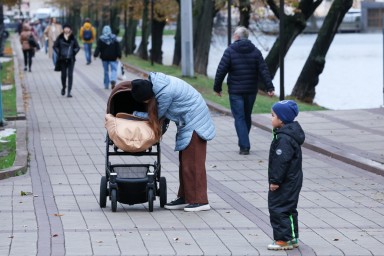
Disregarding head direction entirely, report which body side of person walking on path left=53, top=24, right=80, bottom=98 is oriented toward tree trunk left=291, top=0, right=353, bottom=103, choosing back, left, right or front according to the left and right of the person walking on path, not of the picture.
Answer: left

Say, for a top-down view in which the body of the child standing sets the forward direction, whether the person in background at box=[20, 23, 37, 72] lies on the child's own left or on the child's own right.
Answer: on the child's own right

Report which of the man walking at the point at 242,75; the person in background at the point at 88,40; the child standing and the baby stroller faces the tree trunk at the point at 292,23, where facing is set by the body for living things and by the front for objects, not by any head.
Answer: the man walking

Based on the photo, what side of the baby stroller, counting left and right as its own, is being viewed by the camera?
front

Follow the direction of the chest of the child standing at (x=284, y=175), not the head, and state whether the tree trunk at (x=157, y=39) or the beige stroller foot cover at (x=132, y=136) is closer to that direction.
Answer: the beige stroller foot cover

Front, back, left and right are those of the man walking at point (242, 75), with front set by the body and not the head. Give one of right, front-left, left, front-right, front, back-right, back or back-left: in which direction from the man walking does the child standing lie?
back

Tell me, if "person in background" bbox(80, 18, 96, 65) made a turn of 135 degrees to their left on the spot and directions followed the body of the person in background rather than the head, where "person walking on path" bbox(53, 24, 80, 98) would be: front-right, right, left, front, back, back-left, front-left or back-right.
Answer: front-left

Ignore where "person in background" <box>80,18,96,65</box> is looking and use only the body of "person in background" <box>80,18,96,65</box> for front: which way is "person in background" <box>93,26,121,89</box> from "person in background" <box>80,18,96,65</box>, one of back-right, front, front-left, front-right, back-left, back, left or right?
back

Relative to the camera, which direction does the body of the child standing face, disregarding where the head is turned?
to the viewer's left

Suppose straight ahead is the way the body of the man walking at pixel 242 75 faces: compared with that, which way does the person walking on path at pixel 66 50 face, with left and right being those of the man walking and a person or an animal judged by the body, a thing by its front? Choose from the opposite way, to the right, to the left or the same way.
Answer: the opposite way

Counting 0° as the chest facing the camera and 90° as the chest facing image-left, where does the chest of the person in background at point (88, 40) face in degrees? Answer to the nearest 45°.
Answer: approximately 180°

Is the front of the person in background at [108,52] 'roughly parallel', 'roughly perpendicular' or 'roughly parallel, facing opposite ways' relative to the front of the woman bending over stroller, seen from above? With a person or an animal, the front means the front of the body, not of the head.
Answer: roughly perpendicular

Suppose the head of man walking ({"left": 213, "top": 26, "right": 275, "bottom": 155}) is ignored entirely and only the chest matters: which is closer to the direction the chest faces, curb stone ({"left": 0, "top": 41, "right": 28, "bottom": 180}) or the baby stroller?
the curb stone
